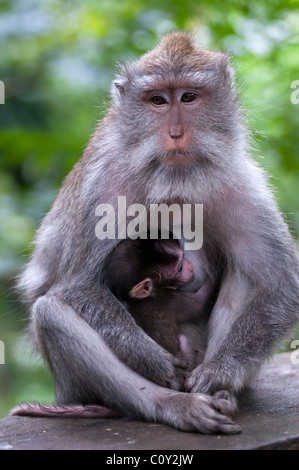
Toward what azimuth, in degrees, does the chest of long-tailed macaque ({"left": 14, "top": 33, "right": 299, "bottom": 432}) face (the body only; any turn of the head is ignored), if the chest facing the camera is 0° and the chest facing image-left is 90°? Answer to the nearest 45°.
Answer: approximately 0°
